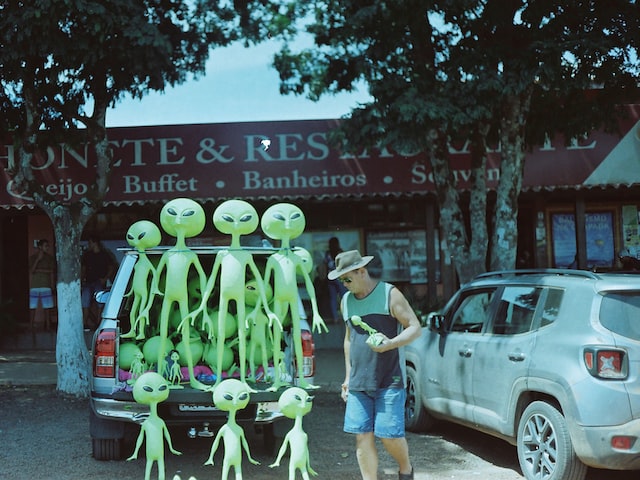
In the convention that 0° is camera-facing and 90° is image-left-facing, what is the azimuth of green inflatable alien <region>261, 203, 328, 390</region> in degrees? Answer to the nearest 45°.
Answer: approximately 0°

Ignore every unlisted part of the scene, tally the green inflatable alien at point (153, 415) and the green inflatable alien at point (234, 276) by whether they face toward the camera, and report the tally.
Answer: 2

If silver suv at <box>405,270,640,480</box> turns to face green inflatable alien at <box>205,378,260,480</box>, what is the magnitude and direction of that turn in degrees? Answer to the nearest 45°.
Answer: approximately 90° to its left

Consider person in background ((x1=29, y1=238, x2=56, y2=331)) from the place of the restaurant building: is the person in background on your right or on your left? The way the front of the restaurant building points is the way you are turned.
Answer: on your right

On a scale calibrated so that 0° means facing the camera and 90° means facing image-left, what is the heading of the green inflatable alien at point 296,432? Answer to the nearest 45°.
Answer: approximately 315°

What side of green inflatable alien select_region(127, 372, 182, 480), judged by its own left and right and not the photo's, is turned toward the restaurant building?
back
